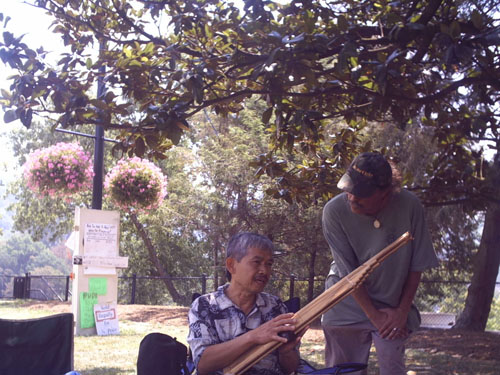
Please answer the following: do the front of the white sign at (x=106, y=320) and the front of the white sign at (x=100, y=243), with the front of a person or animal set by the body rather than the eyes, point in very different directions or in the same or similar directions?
same or similar directions

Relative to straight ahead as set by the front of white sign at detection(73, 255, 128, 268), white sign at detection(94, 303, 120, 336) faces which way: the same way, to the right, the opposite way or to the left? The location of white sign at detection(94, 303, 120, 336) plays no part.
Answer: the same way

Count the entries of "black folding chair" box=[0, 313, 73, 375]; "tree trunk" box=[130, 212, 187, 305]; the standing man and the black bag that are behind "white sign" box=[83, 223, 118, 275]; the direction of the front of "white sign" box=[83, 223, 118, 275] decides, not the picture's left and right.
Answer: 1

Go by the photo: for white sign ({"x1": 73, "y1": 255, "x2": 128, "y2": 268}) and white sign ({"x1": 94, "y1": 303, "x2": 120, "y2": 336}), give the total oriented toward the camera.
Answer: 2

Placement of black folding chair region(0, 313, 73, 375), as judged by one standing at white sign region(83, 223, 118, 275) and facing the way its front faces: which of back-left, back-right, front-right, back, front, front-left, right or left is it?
front

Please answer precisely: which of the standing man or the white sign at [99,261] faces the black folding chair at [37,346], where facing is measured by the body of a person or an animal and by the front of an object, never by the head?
the white sign

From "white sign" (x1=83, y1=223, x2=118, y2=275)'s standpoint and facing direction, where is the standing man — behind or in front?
in front

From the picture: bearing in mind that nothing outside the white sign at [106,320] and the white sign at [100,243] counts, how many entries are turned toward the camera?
2

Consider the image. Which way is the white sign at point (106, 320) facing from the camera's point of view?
toward the camera

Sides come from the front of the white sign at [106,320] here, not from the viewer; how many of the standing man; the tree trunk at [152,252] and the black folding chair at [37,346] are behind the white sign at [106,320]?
1

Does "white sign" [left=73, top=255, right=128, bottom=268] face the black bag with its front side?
yes

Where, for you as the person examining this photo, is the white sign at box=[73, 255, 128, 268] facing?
facing the viewer
